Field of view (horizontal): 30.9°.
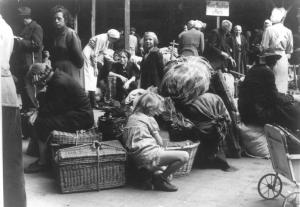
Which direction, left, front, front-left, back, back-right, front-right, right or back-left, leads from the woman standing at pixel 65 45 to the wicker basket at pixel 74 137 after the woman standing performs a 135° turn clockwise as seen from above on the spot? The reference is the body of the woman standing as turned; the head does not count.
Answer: back

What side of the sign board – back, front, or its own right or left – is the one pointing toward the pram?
front

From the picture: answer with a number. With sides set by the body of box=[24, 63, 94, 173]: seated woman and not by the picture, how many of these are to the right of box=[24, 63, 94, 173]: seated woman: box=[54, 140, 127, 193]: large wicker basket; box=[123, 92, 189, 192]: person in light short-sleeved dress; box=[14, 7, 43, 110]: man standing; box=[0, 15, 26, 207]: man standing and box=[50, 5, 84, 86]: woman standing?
2

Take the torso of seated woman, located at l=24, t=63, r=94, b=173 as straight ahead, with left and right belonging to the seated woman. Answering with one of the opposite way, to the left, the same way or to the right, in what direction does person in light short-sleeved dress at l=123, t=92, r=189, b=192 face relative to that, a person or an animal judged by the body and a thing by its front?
the opposite way

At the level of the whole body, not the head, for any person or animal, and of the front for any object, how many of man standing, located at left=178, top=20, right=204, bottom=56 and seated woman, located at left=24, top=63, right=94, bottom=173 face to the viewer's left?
1

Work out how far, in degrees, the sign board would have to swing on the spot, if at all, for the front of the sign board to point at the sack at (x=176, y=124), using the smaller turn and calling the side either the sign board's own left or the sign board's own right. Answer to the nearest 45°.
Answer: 0° — it already faces it

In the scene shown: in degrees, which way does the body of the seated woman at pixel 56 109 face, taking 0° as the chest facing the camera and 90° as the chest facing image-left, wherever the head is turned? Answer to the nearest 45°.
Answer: approximately 90°

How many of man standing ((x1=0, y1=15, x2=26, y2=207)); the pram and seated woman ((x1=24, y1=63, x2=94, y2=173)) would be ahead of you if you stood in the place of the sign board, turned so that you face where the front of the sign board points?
3

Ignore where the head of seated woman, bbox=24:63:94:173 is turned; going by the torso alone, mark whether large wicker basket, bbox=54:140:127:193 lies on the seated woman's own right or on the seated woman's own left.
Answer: on the seated woman's own left

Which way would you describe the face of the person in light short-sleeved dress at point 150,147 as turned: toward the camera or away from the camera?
away from the camera
